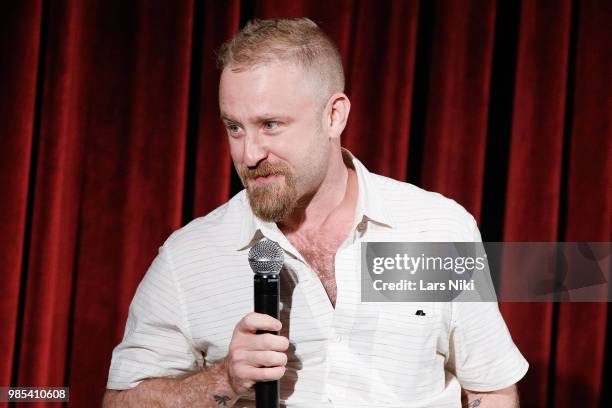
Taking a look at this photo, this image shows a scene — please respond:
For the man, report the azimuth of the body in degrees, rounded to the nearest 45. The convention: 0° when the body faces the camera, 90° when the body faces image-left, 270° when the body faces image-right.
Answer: approximately 0°
